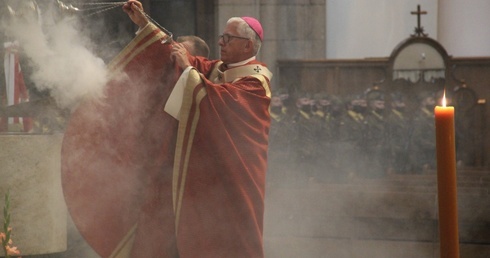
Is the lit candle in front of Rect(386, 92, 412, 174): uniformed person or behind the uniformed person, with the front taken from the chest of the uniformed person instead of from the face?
in front

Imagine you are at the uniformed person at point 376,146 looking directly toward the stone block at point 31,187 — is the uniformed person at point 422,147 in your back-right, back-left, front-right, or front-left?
back-left

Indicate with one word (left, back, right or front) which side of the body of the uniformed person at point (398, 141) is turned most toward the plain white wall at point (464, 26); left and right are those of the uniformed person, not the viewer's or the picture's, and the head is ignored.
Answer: back

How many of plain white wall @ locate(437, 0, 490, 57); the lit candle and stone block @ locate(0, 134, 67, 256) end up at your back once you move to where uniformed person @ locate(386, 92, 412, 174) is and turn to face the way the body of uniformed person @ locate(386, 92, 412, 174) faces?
1

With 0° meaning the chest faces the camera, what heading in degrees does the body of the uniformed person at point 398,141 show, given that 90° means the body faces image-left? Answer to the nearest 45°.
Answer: approximately 0°

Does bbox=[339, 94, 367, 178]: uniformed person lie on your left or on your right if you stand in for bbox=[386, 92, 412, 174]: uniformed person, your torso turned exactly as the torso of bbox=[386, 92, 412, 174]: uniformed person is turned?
on your right

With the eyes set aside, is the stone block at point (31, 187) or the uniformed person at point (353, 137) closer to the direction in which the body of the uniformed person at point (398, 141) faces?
the stone block
